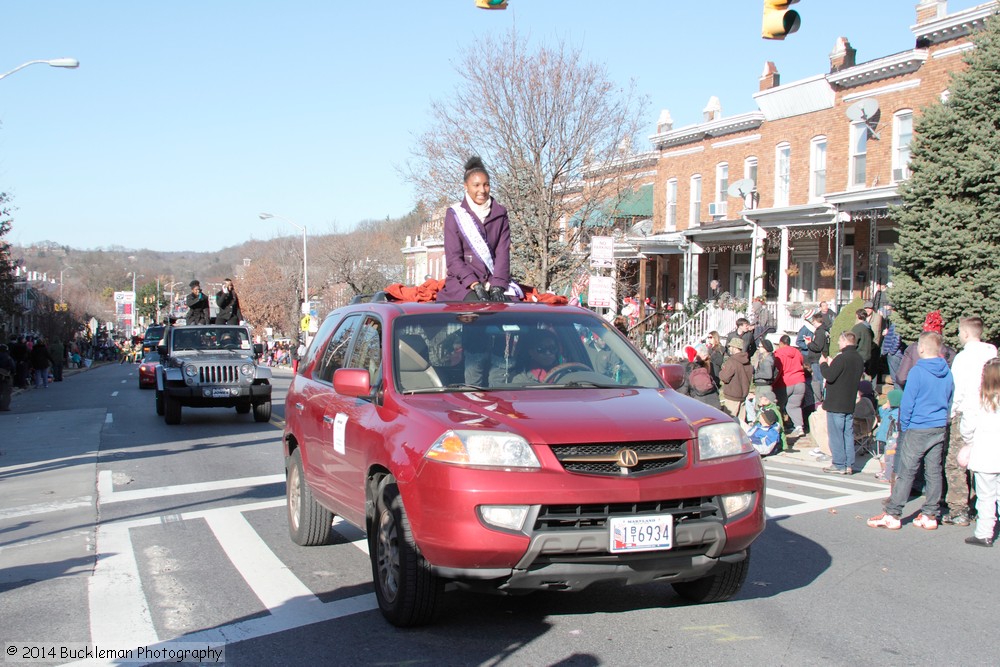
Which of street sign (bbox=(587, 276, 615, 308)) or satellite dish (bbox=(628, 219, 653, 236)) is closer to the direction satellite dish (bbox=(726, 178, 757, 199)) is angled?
the street sign

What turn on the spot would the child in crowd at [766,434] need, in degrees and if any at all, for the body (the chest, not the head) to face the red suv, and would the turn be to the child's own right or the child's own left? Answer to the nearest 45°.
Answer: approximately 45° to the child's own left

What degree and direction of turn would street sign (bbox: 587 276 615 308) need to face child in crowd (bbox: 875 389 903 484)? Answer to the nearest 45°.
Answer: approximately 45° to its left

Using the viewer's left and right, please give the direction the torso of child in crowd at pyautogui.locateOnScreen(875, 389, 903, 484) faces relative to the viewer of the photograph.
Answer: facing to the left of the viewer

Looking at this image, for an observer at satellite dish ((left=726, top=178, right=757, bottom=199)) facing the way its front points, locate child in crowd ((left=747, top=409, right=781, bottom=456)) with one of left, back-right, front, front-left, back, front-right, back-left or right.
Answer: front-left

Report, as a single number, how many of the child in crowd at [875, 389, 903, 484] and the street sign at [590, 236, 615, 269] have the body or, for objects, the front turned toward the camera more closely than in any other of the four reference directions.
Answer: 1

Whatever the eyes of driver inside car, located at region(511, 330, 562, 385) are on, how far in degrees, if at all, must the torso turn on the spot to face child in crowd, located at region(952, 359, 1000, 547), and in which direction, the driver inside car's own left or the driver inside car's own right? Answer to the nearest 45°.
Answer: approximately 90° to the driver inside car's own left

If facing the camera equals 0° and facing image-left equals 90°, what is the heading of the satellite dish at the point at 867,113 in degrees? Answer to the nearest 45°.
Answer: approximately 45°

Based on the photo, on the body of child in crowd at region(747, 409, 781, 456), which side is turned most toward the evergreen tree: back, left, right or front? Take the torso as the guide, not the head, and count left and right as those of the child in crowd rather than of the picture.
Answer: back

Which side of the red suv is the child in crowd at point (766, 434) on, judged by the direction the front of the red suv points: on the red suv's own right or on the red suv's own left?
on the red suv's own left

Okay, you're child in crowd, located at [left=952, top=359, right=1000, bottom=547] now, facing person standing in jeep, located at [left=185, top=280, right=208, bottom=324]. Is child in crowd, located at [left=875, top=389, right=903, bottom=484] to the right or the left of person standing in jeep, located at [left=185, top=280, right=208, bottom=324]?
right

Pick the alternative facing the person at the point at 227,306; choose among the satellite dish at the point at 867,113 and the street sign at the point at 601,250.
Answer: the satellite dish

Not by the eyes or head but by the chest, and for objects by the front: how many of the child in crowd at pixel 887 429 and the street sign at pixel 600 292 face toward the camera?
1

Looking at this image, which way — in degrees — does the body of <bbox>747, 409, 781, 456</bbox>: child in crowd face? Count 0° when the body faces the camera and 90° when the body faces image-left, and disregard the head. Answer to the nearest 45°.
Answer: approximately 45°

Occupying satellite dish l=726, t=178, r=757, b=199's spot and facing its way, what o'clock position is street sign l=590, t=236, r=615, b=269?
The street sign is roughly at 11 o'clock from the satellite dish.
